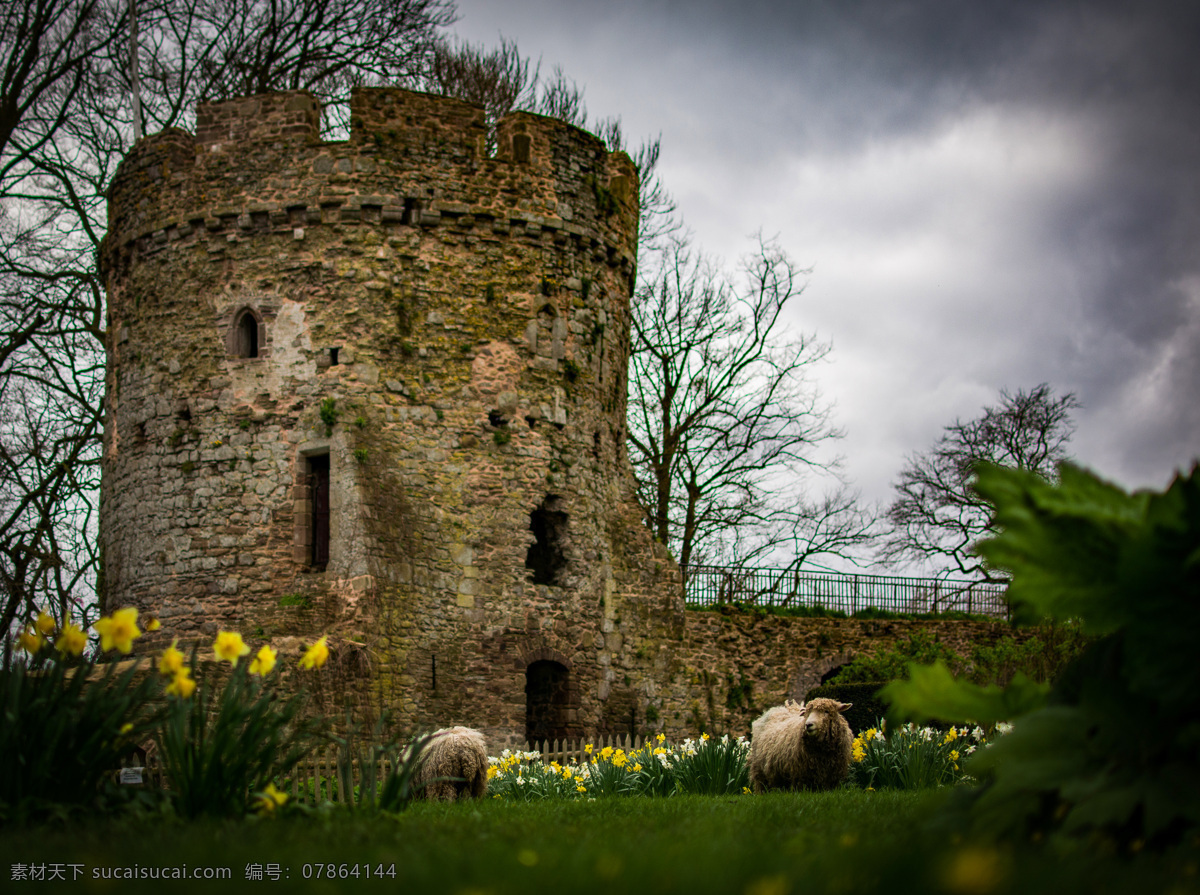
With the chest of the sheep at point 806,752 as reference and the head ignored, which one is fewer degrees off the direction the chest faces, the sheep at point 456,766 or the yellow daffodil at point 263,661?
the yellow daffodil

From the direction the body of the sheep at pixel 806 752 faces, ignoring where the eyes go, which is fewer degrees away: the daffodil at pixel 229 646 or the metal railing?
the daffodil

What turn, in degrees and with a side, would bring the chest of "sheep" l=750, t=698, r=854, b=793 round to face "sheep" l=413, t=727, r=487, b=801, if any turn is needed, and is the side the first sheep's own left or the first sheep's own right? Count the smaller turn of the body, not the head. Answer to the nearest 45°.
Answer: approximately 135° to the first sheep's own right

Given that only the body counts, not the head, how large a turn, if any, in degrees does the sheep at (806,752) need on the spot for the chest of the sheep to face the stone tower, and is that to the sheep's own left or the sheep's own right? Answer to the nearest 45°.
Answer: approximately 180°

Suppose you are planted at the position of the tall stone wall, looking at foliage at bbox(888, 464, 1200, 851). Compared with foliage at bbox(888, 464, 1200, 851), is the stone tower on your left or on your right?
right

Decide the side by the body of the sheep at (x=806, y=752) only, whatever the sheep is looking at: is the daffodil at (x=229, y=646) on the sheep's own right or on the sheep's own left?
on the sheep's own right

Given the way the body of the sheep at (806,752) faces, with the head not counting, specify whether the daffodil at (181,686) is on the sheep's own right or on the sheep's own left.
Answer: on the sheep's own right

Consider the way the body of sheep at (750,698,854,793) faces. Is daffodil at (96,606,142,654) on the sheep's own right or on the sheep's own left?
on the sheep's own right
